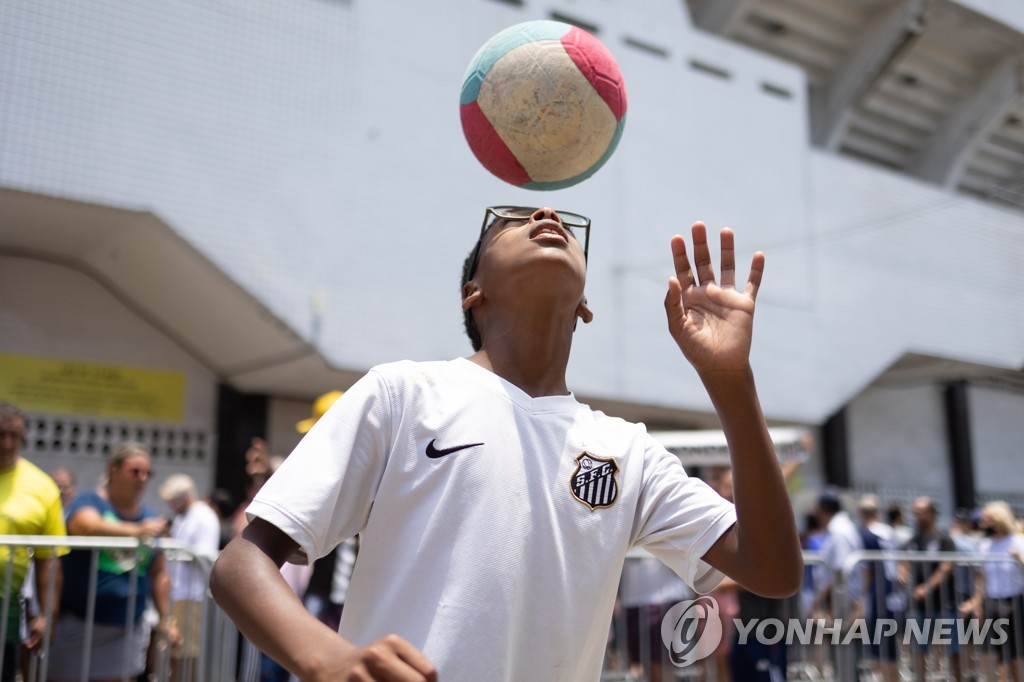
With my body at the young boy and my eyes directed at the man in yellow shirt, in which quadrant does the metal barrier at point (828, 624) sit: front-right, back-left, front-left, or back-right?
front-right

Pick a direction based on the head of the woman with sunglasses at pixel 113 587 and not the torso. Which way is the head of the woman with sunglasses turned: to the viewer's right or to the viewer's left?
to the viewer's right

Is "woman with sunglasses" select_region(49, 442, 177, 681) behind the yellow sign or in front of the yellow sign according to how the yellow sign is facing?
in front

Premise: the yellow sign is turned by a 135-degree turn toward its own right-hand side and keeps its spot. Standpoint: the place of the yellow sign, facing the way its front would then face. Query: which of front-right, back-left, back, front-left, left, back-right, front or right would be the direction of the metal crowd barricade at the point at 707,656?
back

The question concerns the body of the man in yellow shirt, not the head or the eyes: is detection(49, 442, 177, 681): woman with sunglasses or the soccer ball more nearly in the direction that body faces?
the soccer ball

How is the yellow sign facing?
toward the camera

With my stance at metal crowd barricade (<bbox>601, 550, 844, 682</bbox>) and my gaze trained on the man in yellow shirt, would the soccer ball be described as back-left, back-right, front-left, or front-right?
front-left

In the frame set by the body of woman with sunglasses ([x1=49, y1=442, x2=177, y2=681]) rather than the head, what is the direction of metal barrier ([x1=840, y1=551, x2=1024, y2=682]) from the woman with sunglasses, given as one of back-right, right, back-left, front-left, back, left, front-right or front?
front-left

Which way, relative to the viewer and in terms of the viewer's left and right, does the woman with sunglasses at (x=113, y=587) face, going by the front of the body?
facing the viewer and to the right of the viewer

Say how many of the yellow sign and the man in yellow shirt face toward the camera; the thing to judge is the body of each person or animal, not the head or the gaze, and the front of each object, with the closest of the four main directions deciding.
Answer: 2

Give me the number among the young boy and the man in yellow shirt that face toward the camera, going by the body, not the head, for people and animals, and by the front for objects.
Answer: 2

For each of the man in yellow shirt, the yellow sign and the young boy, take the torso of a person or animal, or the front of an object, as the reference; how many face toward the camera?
3

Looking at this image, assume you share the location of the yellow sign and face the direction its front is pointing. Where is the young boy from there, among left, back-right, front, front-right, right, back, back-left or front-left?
front

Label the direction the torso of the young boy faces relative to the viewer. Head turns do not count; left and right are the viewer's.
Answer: facing the viewer
